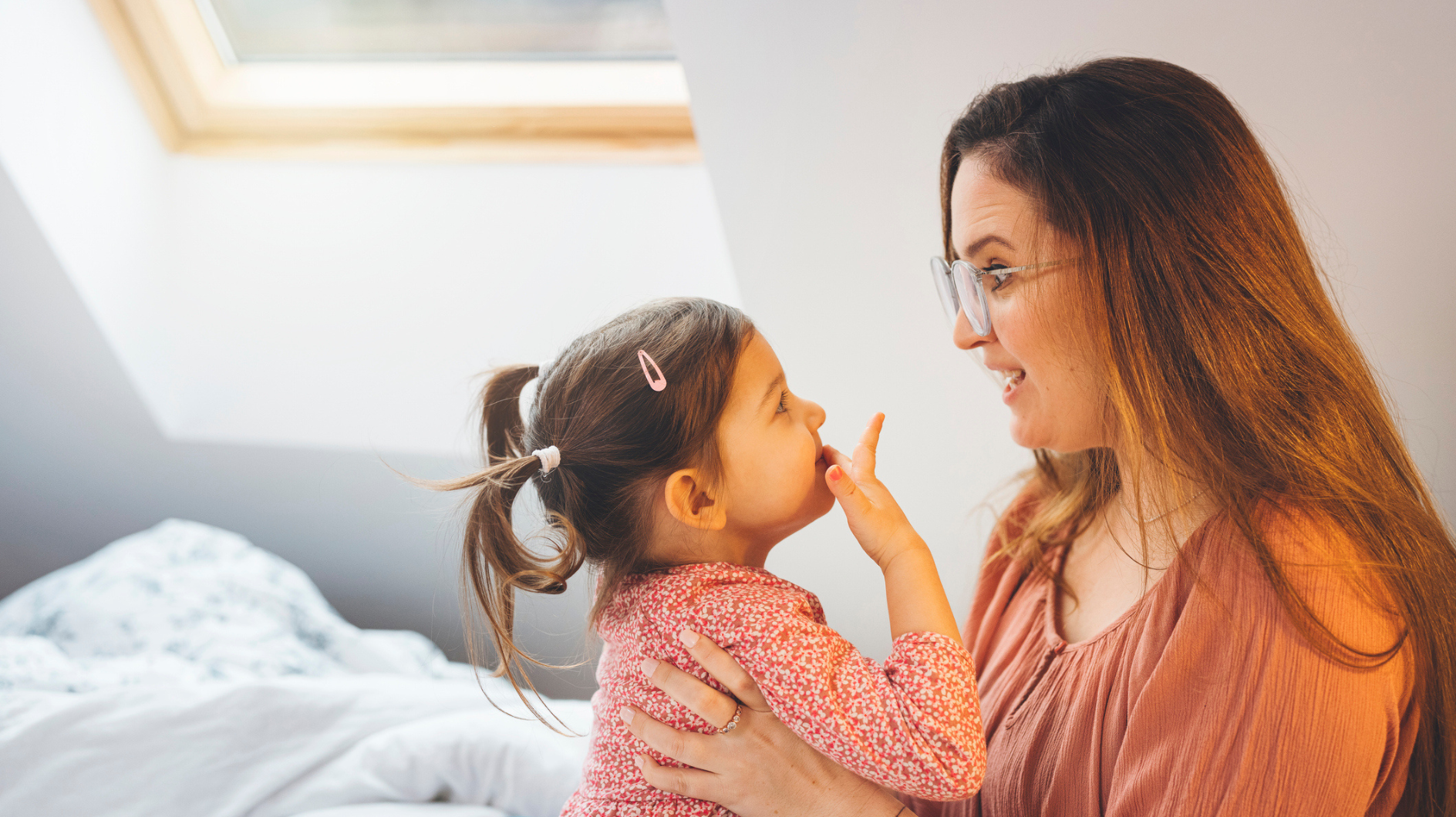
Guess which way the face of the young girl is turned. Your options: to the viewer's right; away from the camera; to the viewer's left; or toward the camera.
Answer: to the viewer's right

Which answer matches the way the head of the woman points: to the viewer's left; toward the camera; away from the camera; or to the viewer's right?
to the viewer's left

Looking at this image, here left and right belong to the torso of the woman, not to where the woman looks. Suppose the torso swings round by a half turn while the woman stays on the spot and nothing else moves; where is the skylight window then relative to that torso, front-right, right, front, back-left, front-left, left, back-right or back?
left

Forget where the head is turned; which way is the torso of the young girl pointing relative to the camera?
to the viewer's right
